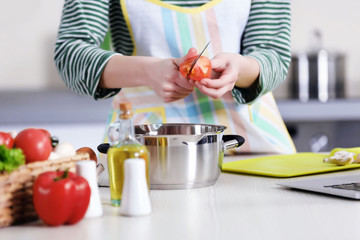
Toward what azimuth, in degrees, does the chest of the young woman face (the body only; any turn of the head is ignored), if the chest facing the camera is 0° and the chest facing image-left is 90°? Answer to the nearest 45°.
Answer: approximately 0°

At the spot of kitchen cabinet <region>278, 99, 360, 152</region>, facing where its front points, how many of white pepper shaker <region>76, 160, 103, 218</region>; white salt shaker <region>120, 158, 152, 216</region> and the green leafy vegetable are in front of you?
3

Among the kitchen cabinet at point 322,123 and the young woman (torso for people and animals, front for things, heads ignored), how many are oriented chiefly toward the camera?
2

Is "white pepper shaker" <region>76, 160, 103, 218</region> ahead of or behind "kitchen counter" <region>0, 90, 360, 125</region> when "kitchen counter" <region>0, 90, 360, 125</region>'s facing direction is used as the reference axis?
ahead

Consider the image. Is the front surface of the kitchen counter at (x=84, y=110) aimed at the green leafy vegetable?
yes

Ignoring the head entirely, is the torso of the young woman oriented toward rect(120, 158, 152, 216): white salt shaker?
yes
